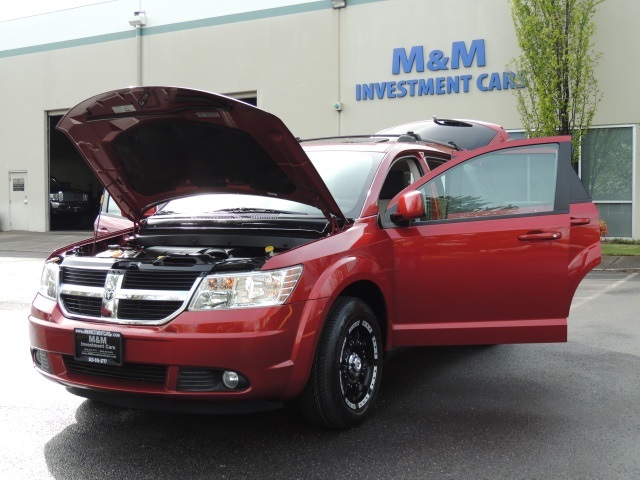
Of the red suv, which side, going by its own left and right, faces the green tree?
back

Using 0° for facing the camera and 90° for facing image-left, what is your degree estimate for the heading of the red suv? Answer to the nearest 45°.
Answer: approximately 45°
